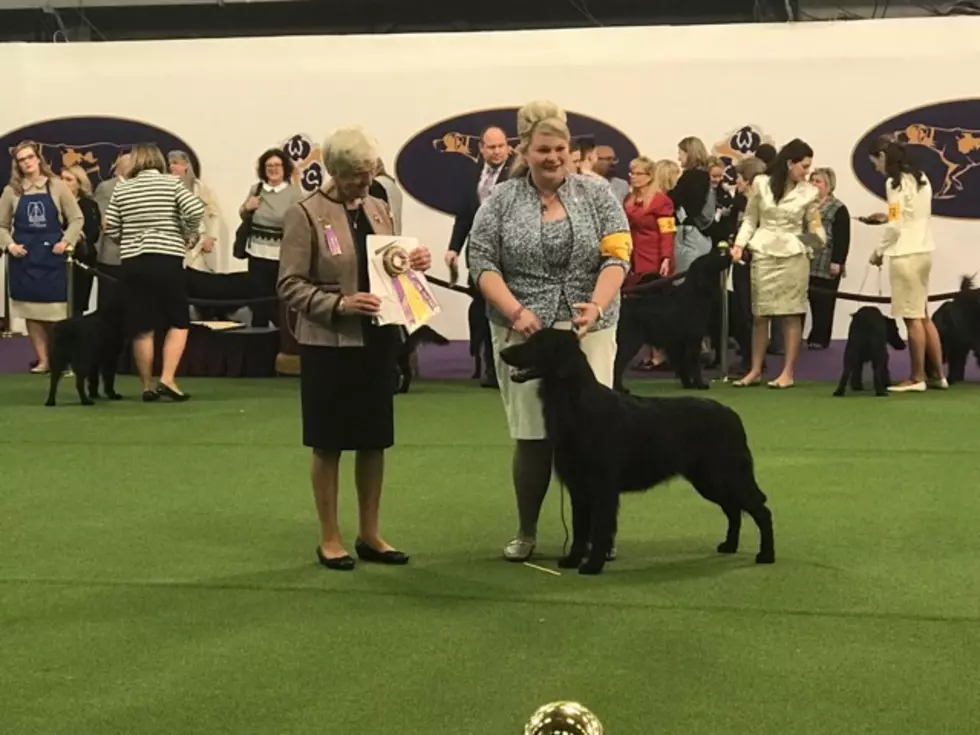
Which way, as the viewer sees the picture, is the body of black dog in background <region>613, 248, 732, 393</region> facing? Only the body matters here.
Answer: to the viewer's right

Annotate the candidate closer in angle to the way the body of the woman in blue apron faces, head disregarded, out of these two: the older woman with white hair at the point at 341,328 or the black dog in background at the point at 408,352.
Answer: the older woman with white hair

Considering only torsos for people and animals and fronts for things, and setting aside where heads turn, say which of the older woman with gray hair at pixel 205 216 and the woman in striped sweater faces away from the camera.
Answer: the woman in striped sweater

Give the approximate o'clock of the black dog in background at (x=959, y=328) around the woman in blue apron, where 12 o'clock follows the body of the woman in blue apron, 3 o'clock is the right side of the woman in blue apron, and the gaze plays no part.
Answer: The black dog in background is roughly at 10 o'clock from the woman in blue apron.

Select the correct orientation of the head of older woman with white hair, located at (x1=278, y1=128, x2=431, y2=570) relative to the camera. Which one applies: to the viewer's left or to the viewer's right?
to the viewer's right

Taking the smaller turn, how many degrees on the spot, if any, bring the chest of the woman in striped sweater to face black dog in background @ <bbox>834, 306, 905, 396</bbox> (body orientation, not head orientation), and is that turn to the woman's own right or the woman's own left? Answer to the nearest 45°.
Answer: approximately 90° to the woman's own right

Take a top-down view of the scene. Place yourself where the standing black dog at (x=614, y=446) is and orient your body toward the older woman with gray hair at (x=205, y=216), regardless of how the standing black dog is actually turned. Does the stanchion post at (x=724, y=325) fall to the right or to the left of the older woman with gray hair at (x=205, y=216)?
right

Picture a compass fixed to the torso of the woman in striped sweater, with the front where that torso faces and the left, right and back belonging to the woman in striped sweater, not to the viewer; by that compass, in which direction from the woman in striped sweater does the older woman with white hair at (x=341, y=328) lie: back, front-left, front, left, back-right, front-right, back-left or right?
back

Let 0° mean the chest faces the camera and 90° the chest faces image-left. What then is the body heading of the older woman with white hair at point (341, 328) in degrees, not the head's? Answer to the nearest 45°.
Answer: approximately 315°

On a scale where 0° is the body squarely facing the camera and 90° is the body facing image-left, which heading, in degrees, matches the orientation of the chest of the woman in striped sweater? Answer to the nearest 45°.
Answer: approximately 180°
